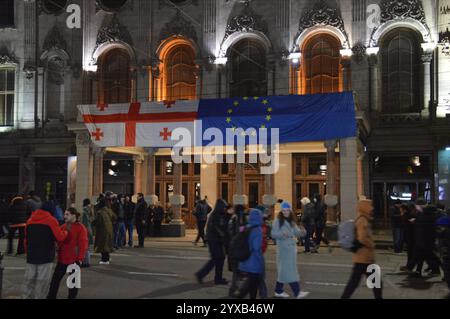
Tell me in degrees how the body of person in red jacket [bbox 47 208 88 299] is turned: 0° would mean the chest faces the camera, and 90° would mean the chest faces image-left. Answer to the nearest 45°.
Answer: approximately 45°
